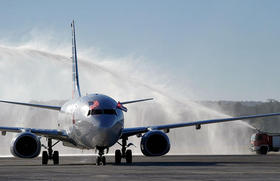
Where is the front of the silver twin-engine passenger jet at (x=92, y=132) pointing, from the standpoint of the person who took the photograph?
facing the viewer
